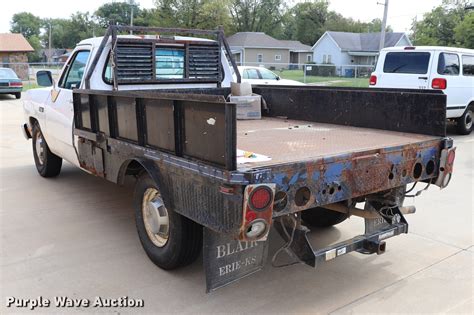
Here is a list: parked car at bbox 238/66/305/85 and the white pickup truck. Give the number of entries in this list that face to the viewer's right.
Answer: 1

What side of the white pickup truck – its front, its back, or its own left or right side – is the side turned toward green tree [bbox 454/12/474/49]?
right

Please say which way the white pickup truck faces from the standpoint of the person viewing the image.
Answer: facing away from the viewer and to the left of the viewer

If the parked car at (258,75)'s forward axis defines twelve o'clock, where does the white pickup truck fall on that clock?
The white pickup truck is roughly at 3 o'clock from the parked car.

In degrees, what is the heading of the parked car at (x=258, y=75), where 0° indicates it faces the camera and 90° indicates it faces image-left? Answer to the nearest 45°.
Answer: approximately 270°

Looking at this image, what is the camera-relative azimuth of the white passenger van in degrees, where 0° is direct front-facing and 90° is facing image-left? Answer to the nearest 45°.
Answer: approximately 225°

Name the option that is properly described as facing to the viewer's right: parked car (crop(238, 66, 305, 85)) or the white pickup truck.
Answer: the parked car

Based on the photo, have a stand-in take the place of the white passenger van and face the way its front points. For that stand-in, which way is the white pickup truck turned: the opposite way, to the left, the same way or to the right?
to the left

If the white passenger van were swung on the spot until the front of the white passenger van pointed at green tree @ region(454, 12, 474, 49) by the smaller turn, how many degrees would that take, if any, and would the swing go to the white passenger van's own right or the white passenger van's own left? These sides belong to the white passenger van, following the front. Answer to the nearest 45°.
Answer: approximately 45° to the white passenger van's own left

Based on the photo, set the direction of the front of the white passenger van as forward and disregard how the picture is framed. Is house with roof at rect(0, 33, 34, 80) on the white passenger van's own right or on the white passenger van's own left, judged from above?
on the white passenger van's own left
